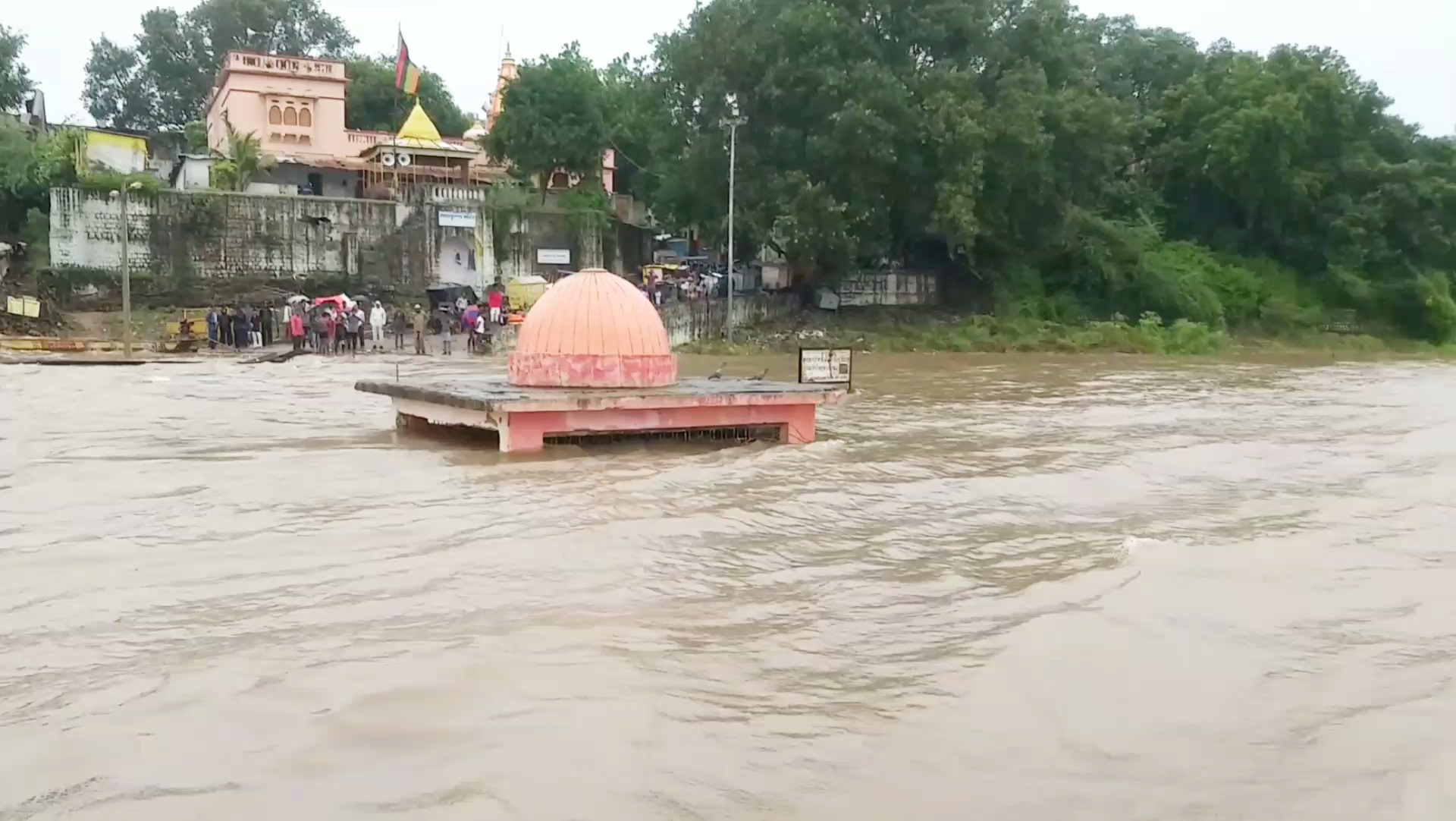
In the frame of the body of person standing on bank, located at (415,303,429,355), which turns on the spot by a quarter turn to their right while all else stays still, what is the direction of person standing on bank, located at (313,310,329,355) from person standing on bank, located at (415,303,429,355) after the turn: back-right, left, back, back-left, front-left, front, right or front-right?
front

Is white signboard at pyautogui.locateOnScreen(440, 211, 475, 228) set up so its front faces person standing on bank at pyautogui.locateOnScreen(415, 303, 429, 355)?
yes

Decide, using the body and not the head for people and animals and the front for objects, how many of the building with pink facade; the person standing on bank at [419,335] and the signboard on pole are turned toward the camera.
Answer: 3

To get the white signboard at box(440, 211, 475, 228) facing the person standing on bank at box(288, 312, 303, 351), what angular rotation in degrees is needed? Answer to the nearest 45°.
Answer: approximately 45° to its right

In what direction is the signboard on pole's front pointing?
toward the camera

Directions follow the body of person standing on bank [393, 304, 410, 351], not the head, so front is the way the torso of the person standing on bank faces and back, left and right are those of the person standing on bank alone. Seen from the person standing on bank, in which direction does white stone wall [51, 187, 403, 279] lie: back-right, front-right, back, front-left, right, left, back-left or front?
back-right

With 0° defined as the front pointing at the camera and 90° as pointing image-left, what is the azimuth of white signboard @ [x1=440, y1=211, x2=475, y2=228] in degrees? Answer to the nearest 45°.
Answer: approximately 0°

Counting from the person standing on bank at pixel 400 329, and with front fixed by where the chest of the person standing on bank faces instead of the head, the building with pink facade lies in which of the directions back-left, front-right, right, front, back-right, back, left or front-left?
back

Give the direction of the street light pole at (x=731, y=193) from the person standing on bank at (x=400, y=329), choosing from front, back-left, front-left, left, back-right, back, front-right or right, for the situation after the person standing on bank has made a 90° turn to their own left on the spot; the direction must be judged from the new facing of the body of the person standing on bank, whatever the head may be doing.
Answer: front

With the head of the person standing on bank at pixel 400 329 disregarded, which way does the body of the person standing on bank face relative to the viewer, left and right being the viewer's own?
facing the viewer

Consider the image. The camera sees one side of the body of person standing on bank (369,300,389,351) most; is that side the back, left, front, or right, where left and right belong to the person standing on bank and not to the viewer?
front

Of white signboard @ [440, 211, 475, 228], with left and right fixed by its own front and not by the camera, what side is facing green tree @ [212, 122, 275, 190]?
right
